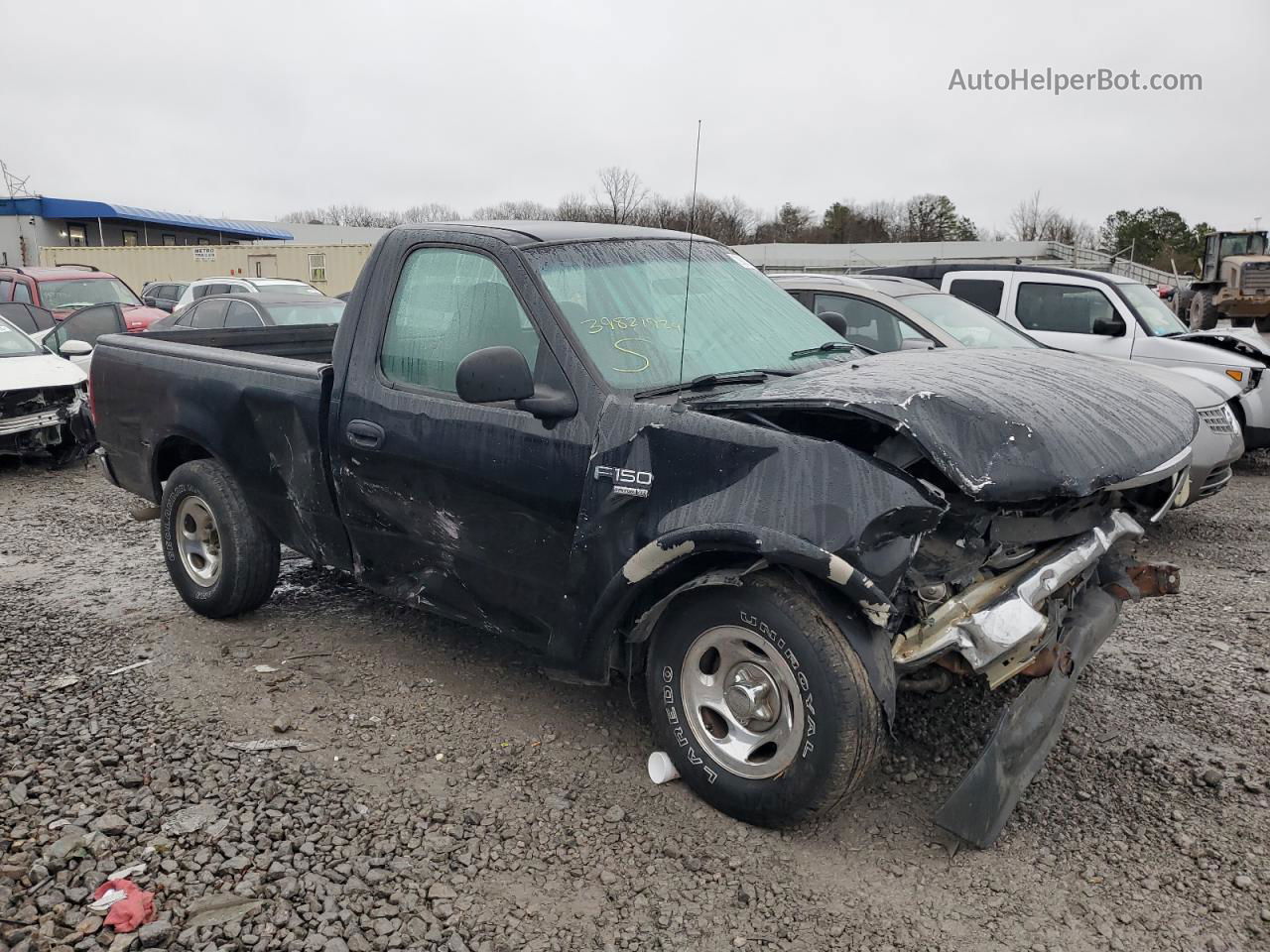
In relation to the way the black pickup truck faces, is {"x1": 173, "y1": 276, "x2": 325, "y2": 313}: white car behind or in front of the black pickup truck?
behind

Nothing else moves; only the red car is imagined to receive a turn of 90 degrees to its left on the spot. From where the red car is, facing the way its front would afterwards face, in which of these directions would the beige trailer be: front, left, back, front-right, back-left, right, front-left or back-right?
front-left

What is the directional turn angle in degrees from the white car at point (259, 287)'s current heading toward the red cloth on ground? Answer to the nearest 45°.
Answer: approximately 45° to its right

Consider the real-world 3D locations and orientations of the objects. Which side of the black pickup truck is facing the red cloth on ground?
right

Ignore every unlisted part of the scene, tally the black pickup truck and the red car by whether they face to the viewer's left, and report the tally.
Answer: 0

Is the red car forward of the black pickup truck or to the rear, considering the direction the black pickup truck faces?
to the rear

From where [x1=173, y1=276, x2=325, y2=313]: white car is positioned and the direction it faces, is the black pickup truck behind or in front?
in front

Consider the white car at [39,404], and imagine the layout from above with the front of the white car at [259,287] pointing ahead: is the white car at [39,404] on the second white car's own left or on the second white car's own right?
on the second white car's own right

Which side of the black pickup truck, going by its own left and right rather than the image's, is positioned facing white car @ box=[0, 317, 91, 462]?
back

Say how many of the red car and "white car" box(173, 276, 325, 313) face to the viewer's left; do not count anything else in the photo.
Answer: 0
